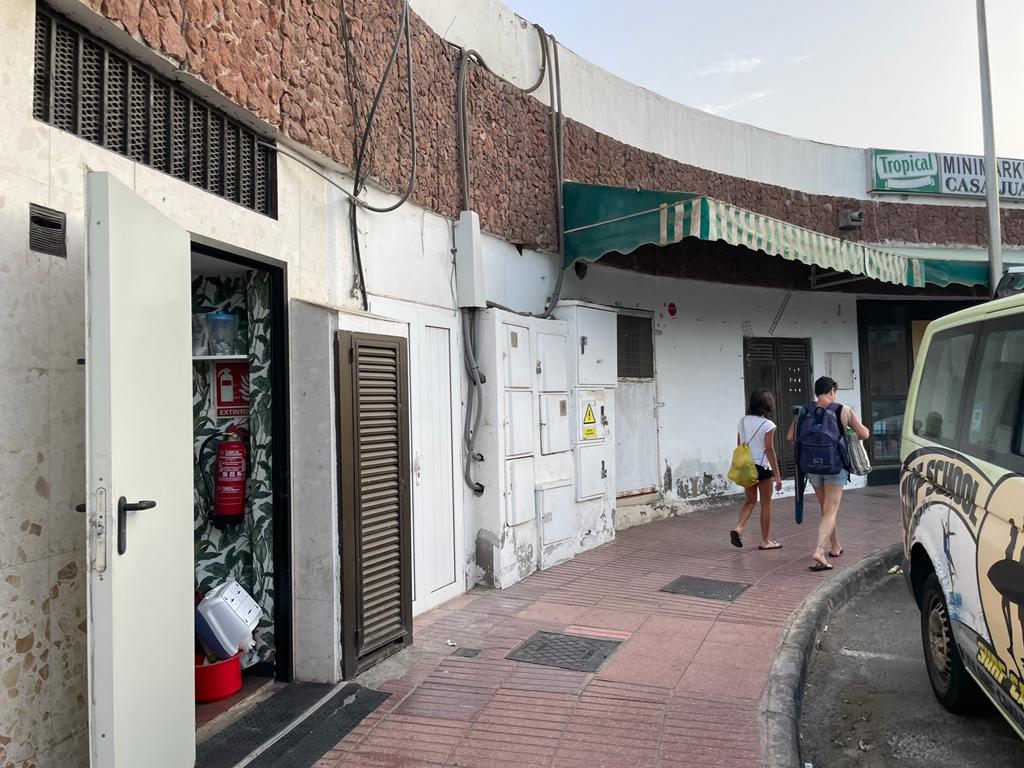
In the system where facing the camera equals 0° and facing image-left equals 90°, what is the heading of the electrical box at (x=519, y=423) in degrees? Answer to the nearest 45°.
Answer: approximately 315°

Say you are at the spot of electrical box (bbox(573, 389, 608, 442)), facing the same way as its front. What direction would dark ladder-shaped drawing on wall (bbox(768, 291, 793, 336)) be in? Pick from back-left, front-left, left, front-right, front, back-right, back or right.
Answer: left

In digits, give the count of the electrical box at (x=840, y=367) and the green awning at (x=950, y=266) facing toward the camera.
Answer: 2

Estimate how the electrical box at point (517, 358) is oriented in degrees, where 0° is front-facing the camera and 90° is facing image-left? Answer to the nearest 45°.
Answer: approximately 315°

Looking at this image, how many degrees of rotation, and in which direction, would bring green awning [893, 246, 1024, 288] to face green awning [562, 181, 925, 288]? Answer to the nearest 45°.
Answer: approximately 45° to its right

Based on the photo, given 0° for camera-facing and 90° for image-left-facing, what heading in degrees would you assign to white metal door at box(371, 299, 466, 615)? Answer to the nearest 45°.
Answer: approximately 315°

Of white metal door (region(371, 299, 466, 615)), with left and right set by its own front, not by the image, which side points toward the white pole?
left

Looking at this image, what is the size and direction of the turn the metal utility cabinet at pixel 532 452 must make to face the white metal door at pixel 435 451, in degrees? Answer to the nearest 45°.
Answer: approximately 90° to its right

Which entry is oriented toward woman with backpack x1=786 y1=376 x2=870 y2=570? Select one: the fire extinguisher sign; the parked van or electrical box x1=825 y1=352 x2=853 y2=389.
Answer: the electrical box

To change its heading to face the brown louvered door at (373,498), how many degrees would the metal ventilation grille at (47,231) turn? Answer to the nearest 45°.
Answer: approximately 90° to its left

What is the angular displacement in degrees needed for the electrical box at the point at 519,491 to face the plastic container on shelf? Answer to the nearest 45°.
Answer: approximately 90° to its right

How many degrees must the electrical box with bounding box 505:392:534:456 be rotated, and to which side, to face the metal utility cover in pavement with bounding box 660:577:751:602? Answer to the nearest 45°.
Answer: approximately 45° to its left

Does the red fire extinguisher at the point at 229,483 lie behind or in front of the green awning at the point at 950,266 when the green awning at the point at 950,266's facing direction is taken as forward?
in front

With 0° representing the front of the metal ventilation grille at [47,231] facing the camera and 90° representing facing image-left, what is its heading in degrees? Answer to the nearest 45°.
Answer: approximately 315°

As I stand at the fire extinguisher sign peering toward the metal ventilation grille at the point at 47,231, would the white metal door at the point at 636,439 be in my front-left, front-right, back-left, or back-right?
back-left
